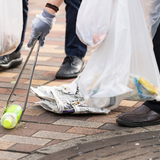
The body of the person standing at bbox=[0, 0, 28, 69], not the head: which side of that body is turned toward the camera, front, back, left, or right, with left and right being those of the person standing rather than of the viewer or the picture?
left
